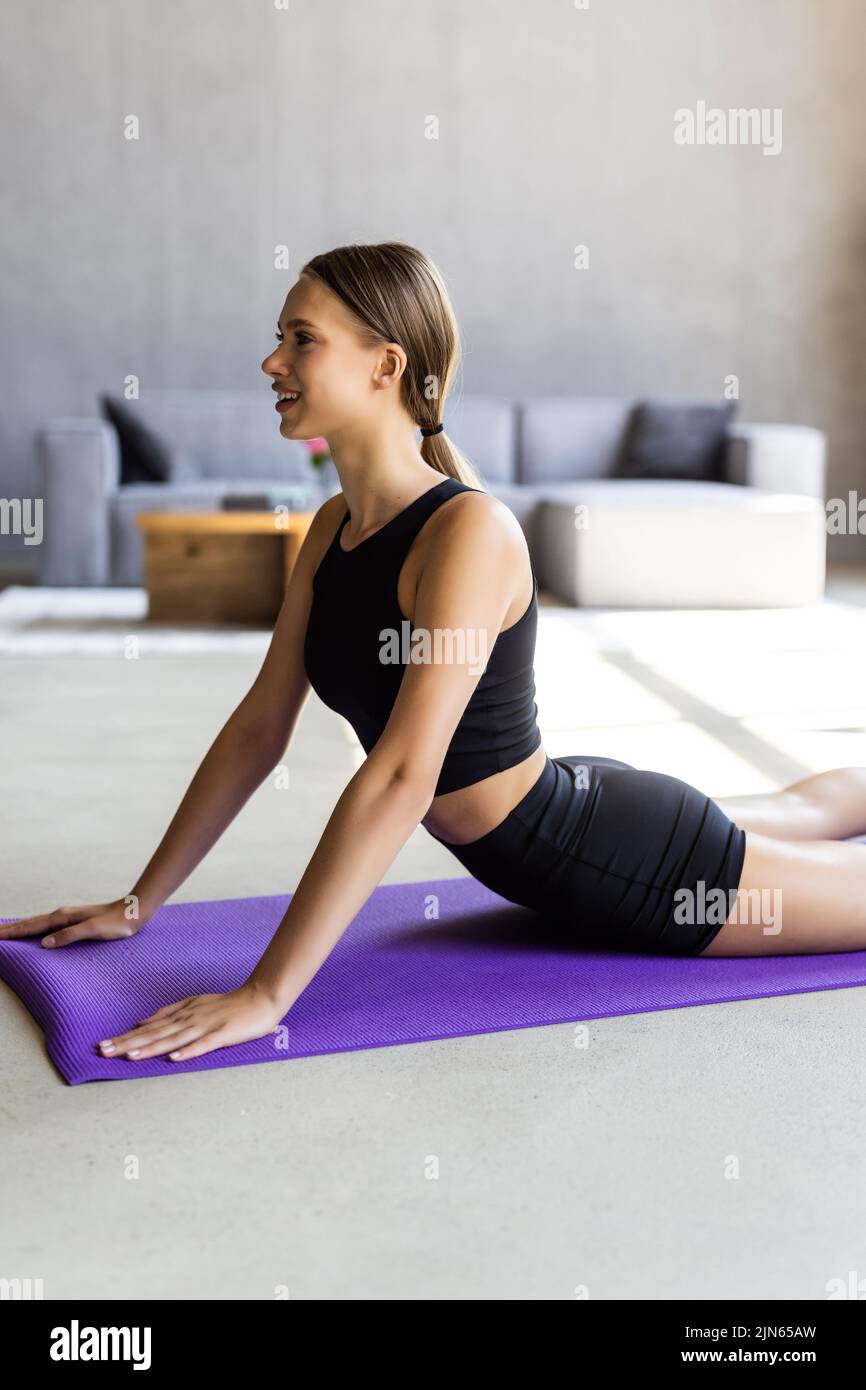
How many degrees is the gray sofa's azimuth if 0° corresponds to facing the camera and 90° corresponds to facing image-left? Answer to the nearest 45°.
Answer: approximately 0°

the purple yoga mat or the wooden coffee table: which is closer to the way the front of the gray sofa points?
the purple yoga mat

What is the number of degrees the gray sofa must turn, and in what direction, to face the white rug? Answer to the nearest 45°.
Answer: approximately 45° to its right

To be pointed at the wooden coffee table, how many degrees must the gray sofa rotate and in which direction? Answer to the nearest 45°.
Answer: approximately 45° to its right

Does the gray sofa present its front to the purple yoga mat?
yes

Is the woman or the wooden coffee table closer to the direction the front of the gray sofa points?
the woman

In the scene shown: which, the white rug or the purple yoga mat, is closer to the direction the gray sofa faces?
the purple yoga mat

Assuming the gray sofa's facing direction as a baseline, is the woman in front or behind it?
in front

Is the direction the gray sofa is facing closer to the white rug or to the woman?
the woman
